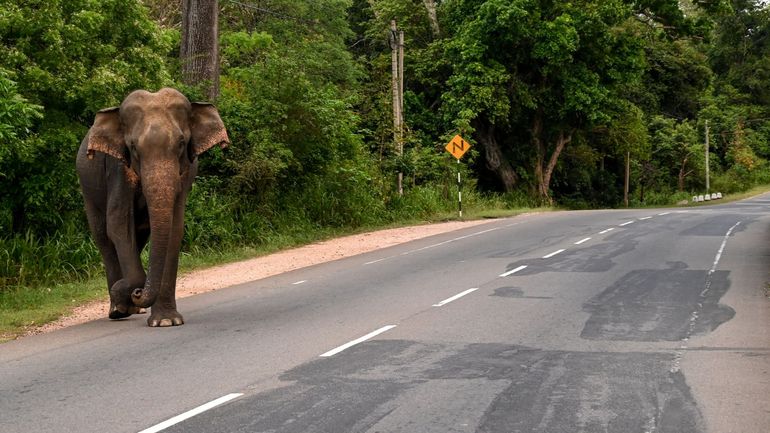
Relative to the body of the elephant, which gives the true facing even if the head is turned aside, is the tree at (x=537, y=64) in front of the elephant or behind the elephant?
behind

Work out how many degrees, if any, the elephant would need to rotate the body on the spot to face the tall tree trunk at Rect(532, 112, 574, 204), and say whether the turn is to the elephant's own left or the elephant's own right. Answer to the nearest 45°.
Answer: approximately 135° to the elephant's own left

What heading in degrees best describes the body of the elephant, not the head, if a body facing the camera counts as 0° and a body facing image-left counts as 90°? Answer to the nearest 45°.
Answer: approximately 0°

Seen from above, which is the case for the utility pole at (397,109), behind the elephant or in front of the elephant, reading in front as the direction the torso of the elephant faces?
behind

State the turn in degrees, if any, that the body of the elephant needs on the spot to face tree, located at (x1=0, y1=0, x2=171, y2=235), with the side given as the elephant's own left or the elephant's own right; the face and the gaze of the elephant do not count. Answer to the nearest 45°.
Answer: approximately 180°
